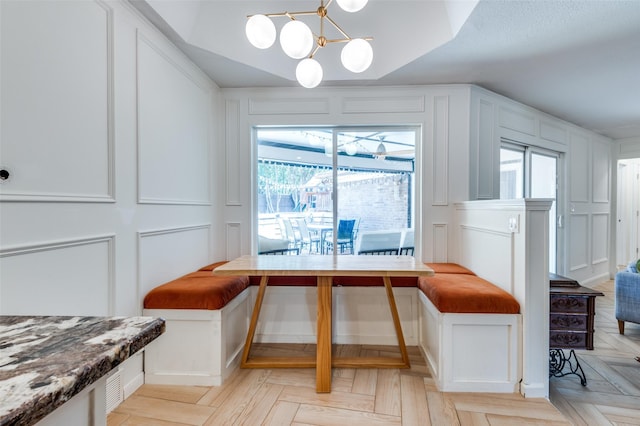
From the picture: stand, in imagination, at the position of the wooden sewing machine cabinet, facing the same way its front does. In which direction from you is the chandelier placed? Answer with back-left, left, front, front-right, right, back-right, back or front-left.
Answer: front-right
